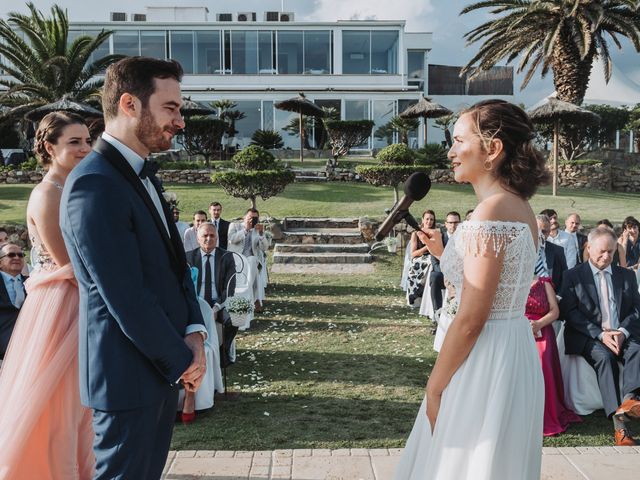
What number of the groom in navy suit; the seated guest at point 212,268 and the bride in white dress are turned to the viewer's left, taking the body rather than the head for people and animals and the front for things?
1

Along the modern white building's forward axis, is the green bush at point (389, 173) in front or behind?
in front

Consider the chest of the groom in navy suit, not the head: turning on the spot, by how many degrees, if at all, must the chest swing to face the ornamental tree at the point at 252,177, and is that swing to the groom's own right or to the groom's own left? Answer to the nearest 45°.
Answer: approximately 90° to the groom's own left

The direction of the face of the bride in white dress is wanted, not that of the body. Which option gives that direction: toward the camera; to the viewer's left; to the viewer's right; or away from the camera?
to the viewer's left

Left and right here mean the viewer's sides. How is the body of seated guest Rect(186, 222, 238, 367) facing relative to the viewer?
facing the viewer

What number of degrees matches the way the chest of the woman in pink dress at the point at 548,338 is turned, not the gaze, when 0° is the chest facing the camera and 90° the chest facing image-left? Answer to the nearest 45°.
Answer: approximately 45°

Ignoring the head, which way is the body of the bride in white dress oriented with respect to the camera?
to the viewer's left

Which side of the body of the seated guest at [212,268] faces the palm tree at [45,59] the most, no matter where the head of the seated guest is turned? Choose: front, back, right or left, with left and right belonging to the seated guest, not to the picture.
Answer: back

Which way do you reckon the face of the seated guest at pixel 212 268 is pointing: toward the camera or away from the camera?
toward the camera

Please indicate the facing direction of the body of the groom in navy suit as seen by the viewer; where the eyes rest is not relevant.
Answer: to the viewer's right

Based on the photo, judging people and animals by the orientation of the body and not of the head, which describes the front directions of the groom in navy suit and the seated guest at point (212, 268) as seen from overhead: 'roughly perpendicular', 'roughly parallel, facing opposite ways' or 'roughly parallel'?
roughly perpendicular

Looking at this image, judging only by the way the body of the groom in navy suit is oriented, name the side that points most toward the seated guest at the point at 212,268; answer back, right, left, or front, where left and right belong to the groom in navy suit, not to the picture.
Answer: left

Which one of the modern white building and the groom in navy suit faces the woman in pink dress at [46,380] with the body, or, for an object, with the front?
the modern white building

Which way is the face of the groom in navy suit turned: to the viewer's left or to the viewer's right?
to the viewer's right

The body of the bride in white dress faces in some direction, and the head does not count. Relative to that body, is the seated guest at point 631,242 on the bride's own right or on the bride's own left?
on the bride's own right

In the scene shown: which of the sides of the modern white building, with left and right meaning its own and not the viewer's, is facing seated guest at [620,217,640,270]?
front
